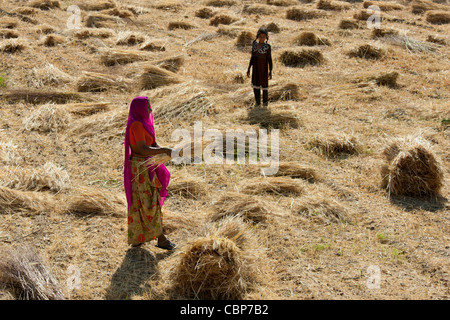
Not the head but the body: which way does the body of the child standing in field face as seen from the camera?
toward the camera

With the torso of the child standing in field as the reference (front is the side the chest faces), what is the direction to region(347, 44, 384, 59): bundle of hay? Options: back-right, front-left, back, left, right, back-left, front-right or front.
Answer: back-left

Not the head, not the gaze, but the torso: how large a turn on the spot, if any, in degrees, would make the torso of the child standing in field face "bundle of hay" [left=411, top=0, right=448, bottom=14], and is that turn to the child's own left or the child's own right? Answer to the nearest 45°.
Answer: approximately 135° to the child's own left

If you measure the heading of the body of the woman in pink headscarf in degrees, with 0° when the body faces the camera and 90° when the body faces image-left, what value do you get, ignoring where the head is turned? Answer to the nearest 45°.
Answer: approximately 270°

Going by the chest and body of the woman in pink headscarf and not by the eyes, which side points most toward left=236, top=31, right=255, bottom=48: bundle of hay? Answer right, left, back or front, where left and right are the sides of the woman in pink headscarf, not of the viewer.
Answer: left

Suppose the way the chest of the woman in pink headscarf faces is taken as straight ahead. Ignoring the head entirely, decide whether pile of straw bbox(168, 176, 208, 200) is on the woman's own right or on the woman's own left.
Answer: on the woman's own left

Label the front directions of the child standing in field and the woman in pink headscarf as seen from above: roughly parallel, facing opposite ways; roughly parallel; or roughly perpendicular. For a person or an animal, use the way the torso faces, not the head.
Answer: roughly perpendicular

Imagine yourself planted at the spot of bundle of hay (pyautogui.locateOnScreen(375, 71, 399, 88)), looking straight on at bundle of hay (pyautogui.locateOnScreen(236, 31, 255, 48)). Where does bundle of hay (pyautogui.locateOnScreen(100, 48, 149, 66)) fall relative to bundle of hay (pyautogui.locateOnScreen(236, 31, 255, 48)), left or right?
left

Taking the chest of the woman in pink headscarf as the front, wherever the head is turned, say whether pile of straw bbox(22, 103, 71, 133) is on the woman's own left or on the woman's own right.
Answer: on the woman's own left

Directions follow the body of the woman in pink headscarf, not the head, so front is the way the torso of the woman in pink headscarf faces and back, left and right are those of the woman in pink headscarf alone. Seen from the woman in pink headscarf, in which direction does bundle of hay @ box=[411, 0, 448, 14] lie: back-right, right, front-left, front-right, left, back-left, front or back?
front-left

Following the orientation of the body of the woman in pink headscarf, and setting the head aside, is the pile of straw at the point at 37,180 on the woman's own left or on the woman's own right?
on the woman's own left

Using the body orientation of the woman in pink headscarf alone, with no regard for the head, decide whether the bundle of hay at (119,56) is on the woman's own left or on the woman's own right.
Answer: on the woman's own left

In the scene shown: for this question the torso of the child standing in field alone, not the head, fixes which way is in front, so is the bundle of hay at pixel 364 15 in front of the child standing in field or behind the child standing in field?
behind

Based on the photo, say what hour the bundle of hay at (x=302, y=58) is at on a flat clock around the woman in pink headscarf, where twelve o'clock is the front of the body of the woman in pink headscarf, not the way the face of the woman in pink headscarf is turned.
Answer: The bundle of hay is roughly at 10 o'clock from the woman in pink headscarf.
